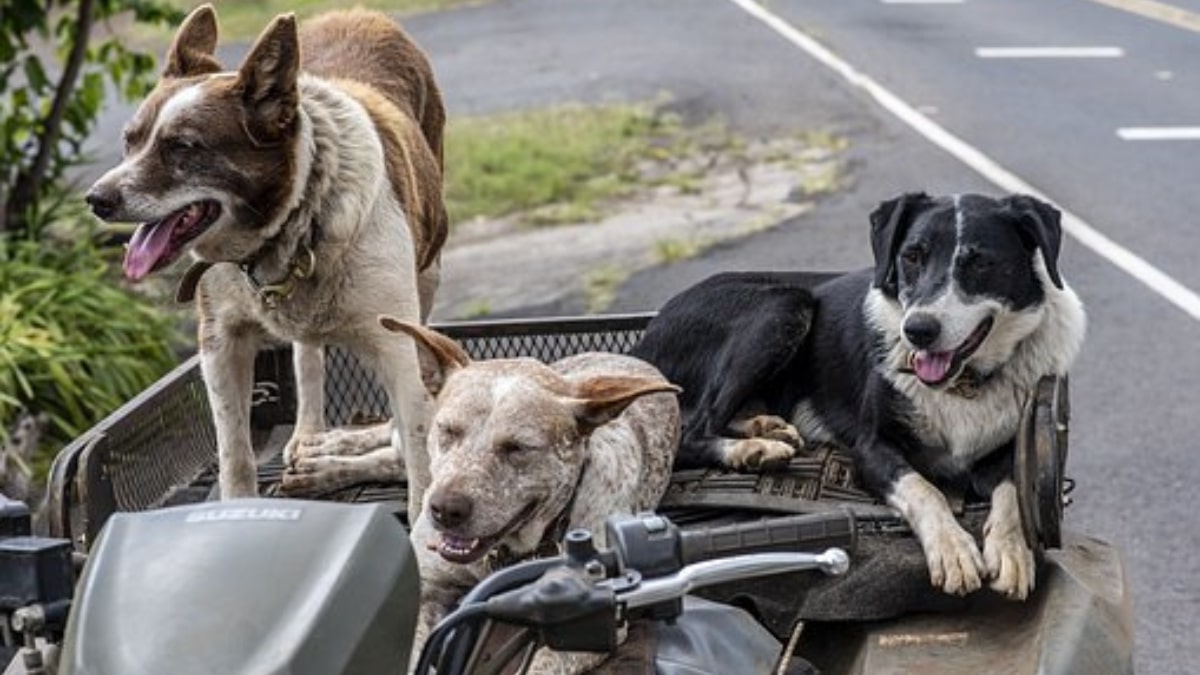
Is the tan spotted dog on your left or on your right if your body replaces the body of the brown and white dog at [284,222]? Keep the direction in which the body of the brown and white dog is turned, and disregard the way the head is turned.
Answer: on your left

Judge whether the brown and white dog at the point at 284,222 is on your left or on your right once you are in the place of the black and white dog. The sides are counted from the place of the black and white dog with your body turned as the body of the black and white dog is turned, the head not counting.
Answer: on your right

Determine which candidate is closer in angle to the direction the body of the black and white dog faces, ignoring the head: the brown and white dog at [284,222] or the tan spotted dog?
the tan spotted dog

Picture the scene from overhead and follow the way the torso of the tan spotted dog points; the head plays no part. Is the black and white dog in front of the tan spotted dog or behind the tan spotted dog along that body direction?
behind

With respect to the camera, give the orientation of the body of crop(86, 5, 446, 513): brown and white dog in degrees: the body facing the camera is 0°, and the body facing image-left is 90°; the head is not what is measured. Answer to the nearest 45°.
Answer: approximately 45°

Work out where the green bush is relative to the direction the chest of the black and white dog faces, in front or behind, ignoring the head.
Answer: behind

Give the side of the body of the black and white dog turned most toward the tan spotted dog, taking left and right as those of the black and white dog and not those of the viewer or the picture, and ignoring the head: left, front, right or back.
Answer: right

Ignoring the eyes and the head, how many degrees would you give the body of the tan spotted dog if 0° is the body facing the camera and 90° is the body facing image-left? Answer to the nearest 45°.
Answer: approximately 45°

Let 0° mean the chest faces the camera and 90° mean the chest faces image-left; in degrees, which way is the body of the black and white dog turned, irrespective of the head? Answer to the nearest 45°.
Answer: approximately 315°

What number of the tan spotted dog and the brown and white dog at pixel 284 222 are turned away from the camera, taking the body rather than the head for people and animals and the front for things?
0
